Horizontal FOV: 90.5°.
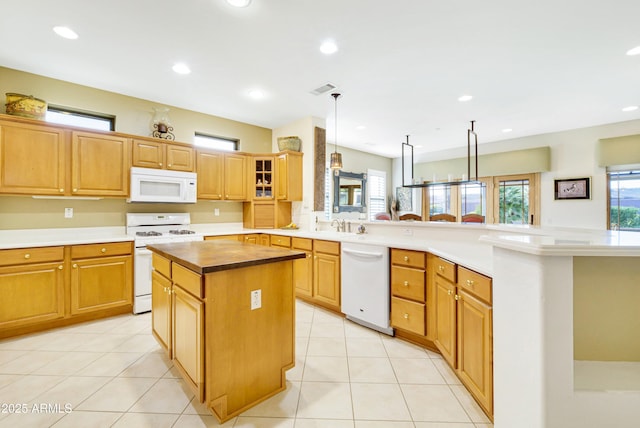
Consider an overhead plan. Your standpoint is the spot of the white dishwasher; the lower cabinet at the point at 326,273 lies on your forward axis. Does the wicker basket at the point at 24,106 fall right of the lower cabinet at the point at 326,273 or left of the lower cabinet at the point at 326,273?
left

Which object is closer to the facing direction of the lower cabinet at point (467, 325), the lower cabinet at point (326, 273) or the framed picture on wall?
the lower cabinet

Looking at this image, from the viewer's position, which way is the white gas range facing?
facing the viewer and to the right of the viewer

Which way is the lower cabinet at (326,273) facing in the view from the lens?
facing the viewer and to the left of the viewer

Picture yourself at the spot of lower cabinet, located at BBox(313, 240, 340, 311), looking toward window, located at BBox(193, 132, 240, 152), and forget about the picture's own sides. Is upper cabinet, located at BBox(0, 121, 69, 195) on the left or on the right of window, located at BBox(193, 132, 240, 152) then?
left

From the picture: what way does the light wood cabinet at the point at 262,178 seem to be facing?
toward the camera

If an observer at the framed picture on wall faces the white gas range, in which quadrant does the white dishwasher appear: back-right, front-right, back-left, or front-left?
front-left

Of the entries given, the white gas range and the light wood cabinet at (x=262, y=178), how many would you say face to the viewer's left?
0

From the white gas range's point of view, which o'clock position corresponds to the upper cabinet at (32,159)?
The upper cabinet is roughly at 4 o'clock from the white gas range.

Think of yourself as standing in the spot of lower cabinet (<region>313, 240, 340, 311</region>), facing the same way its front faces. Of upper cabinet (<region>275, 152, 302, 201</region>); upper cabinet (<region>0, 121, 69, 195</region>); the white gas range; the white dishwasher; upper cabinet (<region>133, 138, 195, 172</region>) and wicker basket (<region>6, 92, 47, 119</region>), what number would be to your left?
1

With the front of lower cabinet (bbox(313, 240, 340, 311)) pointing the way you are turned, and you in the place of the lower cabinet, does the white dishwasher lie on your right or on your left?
on your left

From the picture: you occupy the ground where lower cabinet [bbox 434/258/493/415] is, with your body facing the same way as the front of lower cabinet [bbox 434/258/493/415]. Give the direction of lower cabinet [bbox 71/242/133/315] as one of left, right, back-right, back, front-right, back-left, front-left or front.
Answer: front-right

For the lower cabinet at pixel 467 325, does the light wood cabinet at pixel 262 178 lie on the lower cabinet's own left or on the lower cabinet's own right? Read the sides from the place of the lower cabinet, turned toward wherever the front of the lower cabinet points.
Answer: on the lower cabinet's own right

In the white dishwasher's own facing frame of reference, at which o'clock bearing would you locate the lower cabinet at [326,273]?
The lower cabinet is roughly at 3 o'clock from the white dishwasher.

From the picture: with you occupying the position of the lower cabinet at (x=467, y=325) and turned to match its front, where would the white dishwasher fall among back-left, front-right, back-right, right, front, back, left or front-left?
right
